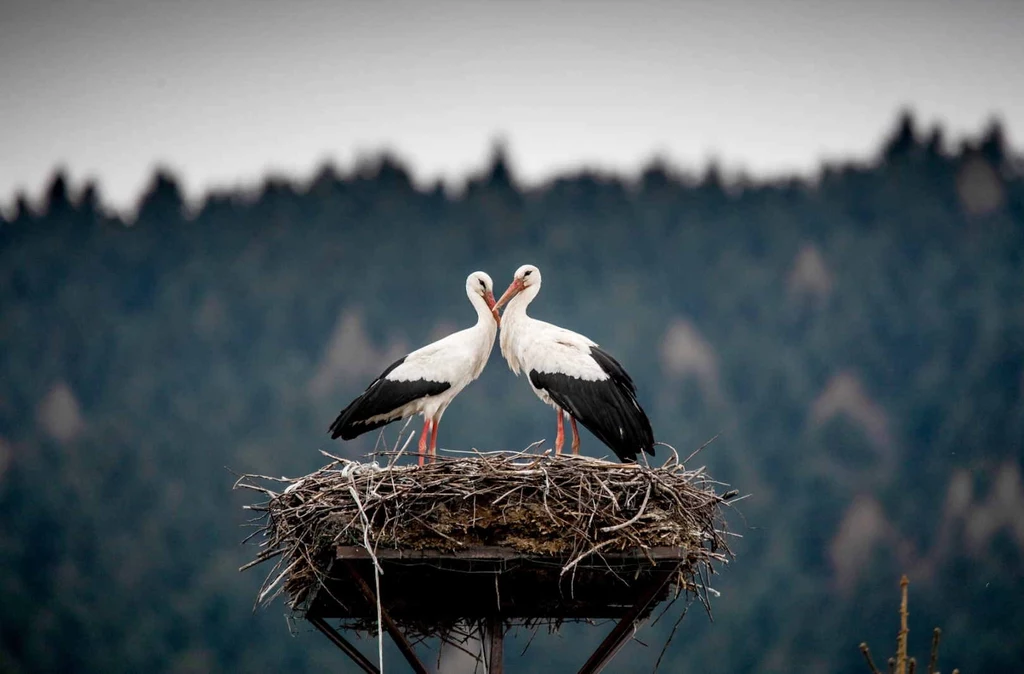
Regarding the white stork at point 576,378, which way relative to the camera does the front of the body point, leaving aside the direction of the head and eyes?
to the viewer's left

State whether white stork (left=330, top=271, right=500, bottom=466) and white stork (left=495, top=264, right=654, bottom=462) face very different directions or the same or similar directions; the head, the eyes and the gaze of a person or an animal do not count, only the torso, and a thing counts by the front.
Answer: very different directions

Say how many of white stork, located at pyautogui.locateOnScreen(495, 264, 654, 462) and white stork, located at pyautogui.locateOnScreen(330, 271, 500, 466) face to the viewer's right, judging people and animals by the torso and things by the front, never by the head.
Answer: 1

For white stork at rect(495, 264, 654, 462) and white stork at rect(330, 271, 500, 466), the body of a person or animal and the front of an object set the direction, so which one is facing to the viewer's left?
white stork at rect(495, 264, 654, 462)

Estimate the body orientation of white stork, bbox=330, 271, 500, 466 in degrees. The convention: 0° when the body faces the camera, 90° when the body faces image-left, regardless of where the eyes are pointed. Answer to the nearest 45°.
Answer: approximately 270°

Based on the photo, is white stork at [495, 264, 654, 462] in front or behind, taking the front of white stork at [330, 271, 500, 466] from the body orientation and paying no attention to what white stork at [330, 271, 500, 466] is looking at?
in front

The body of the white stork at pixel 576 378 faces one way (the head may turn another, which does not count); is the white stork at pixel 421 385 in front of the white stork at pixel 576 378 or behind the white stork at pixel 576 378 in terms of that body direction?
in front
